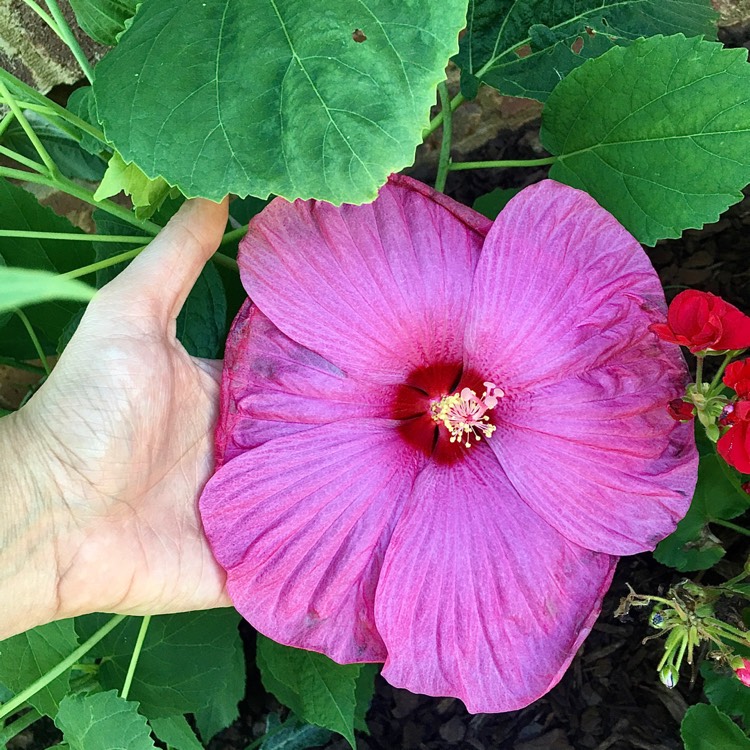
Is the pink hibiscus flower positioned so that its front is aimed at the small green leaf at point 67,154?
no

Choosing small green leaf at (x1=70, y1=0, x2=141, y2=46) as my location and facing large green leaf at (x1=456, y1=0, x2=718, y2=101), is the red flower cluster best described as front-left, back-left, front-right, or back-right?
front-right
